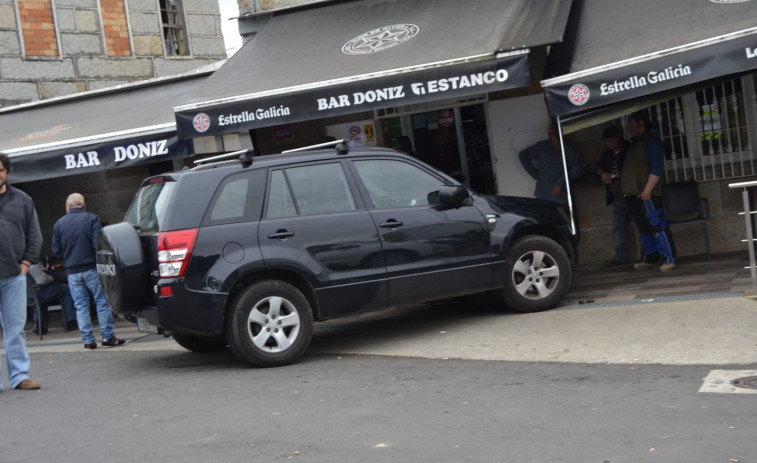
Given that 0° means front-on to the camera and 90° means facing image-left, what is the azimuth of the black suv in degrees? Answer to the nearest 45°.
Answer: approximately 225°

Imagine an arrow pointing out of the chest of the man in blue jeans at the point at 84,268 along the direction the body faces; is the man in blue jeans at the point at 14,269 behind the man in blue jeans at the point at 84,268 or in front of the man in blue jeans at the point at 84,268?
behind

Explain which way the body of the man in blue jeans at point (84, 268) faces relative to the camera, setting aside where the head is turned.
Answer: away from the camera

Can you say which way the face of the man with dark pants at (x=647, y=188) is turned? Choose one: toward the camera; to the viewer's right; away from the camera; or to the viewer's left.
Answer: to the viewer's left

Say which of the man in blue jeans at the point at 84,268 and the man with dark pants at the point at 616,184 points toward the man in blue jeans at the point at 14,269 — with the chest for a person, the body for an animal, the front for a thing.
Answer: the man with dark pants

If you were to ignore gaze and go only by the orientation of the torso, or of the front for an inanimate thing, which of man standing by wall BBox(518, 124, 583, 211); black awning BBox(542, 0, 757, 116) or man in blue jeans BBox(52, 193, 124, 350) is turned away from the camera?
the man in blue jeans
